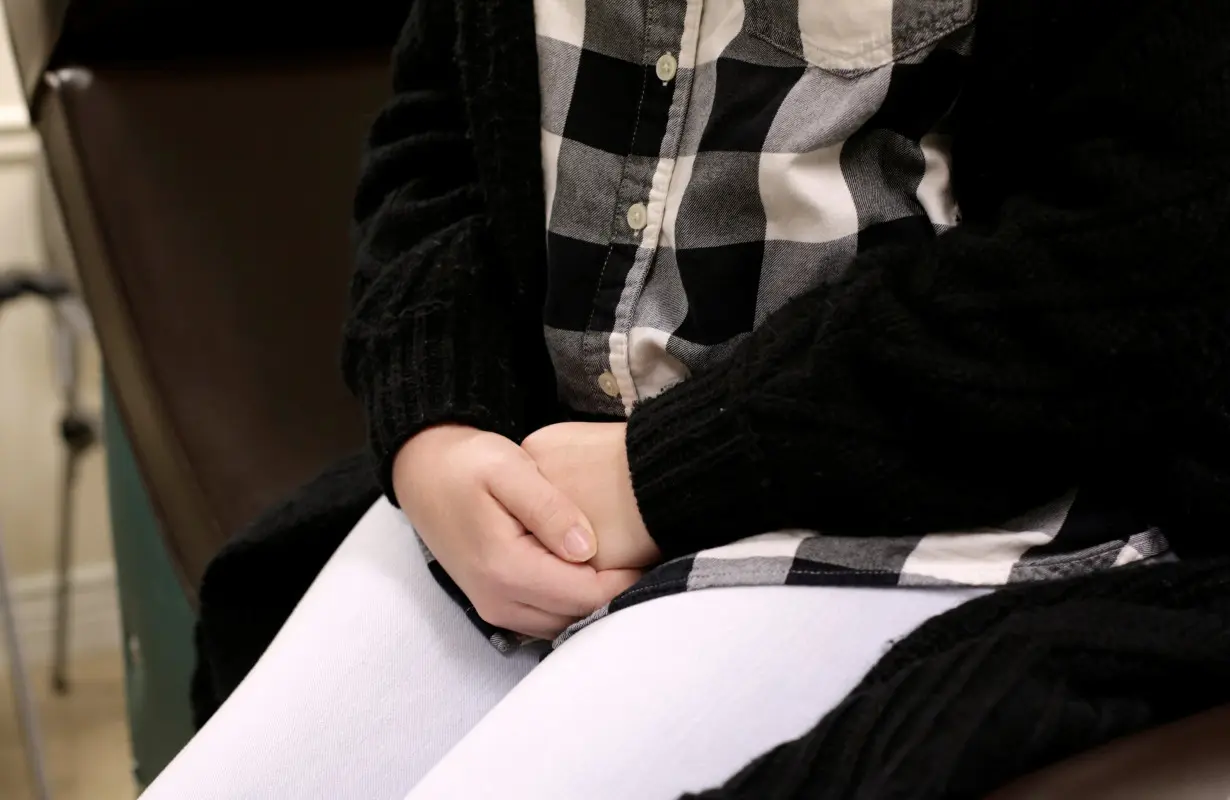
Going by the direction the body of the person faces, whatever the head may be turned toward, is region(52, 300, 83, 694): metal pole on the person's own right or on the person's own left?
on the person's own right

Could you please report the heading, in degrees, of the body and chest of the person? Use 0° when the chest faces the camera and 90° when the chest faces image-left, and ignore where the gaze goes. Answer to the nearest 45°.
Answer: approximately 45°
